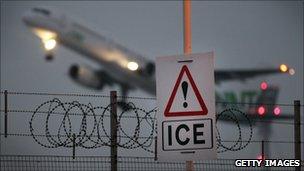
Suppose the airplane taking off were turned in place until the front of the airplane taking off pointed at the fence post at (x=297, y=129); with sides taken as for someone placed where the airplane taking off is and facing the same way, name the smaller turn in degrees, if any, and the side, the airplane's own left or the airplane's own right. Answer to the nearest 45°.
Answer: approximately 45° to the airplane's own left

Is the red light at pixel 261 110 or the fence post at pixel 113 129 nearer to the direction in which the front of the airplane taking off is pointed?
the fence post

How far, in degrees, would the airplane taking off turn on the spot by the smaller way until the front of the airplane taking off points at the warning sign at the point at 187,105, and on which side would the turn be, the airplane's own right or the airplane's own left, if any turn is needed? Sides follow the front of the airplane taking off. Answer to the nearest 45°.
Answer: approximately 45° to the airplane's own left

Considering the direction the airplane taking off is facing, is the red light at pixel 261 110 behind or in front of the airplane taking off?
behind

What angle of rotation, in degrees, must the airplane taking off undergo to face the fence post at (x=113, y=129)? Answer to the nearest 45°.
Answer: approximately 45° to its left

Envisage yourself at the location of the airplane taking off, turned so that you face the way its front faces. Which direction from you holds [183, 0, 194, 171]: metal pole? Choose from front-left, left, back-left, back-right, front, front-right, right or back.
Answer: front-left

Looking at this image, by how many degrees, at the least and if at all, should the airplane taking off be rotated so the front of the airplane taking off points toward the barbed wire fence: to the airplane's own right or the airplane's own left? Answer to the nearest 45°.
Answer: approximately 45° to the airplane's own left

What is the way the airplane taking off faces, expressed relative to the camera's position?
facing the viewer and to the left of the viewer

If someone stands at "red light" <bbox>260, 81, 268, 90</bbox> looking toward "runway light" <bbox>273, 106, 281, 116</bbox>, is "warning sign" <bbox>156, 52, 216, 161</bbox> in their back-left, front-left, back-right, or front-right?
front-right

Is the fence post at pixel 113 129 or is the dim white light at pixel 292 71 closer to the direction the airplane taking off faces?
the fence post
